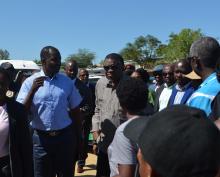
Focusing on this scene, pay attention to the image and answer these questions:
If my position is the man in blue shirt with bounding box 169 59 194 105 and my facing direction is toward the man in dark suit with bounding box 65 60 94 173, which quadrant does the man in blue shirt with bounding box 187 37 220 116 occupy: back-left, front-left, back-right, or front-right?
back-left

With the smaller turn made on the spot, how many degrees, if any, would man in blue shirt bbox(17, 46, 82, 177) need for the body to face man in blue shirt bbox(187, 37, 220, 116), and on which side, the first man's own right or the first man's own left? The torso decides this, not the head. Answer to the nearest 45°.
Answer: approximately 45° to the first man's own left

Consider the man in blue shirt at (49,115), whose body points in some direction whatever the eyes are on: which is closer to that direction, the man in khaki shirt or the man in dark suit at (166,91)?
the man in khaki shirt

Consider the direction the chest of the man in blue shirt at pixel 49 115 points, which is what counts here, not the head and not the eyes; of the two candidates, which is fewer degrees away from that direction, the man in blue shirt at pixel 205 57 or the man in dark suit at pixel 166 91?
the man in blue shirt

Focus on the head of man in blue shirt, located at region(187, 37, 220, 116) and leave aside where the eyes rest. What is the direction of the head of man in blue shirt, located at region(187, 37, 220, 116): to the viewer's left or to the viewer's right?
to the viewer's left

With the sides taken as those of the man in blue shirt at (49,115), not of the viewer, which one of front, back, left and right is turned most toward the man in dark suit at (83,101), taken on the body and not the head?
back

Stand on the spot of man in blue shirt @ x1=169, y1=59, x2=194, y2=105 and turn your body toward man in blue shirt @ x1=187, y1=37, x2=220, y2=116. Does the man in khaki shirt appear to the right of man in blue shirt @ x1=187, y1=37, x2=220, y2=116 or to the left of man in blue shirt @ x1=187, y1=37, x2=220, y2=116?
right

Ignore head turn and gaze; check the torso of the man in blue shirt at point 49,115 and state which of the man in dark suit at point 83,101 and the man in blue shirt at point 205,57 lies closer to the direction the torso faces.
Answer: the man in blue shirt

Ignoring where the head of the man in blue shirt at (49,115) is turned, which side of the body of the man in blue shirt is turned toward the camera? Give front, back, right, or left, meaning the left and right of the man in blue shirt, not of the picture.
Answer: front

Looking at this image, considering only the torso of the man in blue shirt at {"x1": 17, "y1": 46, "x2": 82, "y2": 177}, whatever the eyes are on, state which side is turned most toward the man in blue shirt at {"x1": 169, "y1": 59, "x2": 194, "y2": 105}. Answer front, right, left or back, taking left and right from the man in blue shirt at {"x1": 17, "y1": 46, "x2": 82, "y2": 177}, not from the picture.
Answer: left

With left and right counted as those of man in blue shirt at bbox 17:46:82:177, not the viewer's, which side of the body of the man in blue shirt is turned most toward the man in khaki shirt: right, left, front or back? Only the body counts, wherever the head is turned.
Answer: left
